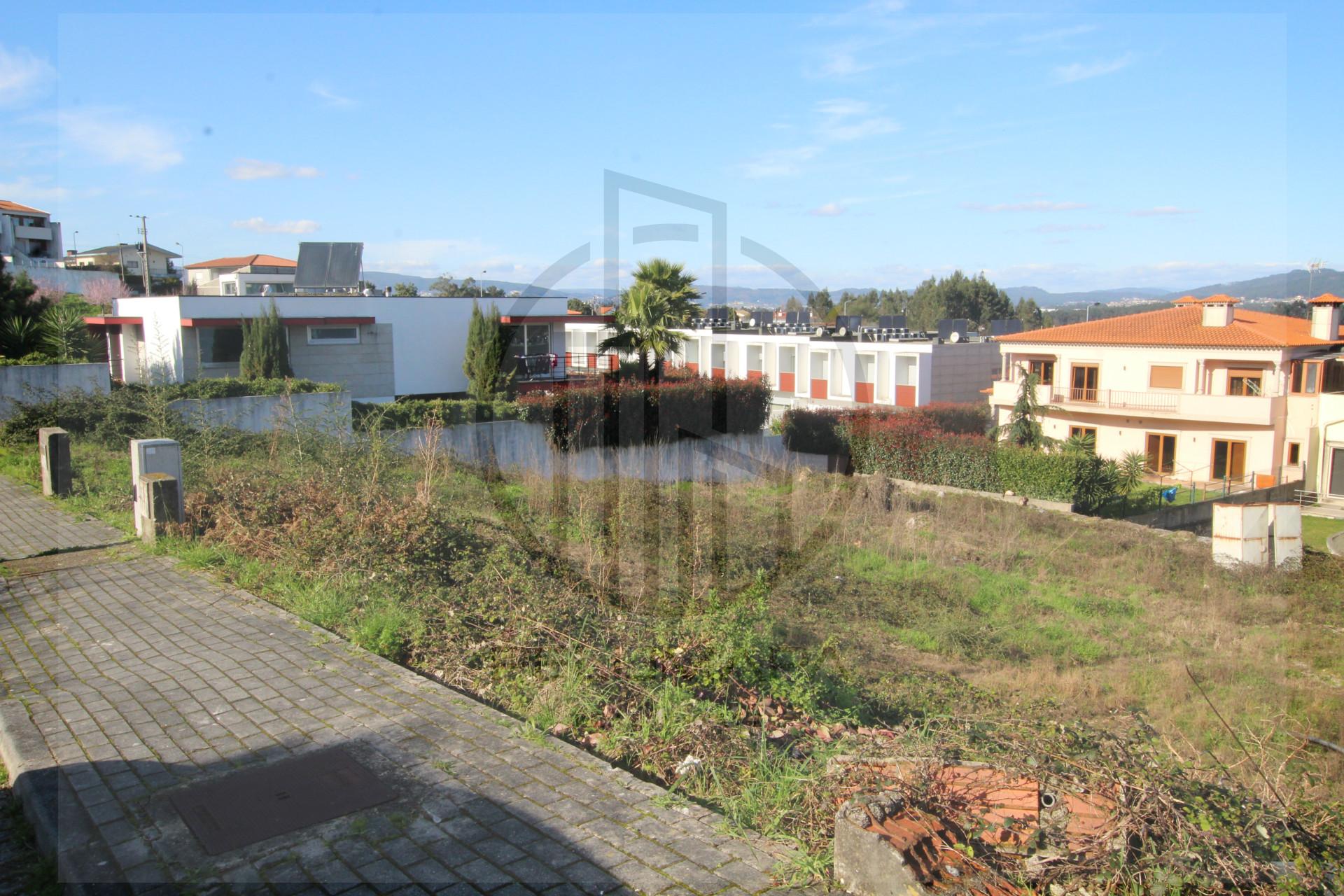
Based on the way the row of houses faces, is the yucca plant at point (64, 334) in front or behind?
in front

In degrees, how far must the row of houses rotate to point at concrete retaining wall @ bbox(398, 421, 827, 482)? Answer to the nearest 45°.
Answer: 0° — it already faces it

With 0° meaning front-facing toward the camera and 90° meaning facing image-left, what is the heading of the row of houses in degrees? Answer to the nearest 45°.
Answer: approximately 45°

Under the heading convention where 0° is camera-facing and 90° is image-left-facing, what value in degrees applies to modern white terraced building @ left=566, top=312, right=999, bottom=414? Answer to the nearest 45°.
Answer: approximately 45°
